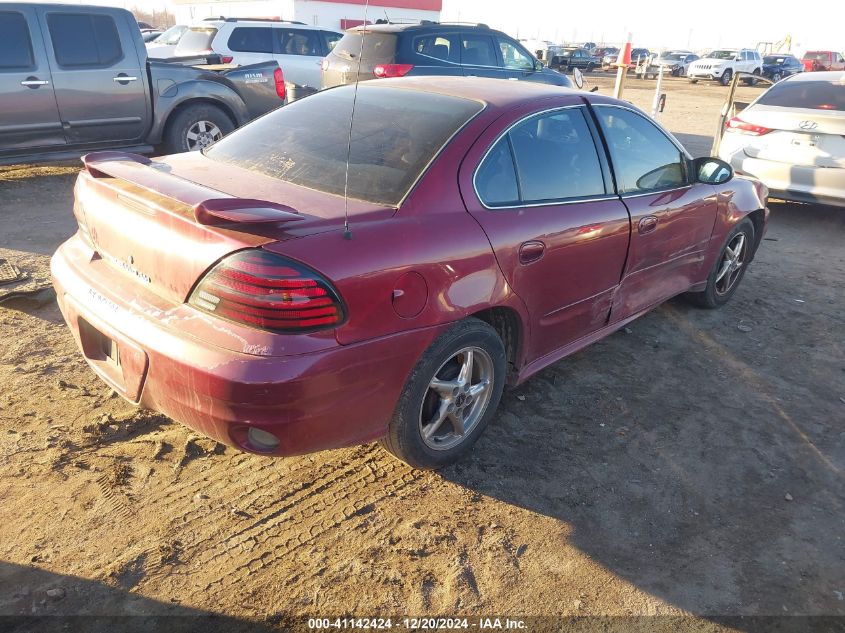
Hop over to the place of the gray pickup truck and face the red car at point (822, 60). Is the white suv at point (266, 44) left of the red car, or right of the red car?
left

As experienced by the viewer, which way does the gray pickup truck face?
facing to the left of the viewer

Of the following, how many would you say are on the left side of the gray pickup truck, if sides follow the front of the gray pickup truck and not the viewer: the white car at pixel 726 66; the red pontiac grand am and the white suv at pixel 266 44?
1

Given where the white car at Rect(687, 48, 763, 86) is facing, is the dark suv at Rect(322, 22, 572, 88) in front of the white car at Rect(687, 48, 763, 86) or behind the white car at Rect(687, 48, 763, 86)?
in front

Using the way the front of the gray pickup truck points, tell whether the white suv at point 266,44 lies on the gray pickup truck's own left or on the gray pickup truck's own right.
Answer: on the gray pickup truck's own right

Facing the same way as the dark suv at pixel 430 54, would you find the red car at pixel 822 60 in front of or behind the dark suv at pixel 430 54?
in front

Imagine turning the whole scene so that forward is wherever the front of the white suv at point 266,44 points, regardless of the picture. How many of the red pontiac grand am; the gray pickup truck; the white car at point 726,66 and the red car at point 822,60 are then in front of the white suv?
2

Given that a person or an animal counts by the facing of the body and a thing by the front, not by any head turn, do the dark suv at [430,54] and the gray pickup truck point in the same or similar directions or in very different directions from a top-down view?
very different directions

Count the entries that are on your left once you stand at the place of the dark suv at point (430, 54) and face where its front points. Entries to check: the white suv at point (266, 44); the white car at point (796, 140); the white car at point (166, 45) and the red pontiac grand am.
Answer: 2

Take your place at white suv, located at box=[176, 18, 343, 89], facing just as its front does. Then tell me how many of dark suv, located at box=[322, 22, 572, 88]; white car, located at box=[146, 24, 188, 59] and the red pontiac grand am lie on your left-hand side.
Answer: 1

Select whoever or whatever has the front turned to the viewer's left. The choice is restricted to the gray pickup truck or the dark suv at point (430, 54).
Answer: the gray pickup truck

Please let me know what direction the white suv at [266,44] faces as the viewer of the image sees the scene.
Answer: facing away from the viewer and to the right of the viewer

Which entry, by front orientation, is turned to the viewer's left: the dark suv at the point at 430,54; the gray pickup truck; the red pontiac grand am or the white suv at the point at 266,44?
the gray pickup truck

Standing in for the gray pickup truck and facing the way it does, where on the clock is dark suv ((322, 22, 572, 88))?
The dark suv is roughly at 5 o'clock from the gray pickup truck.

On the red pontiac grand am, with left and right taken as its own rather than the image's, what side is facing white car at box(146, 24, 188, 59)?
left
